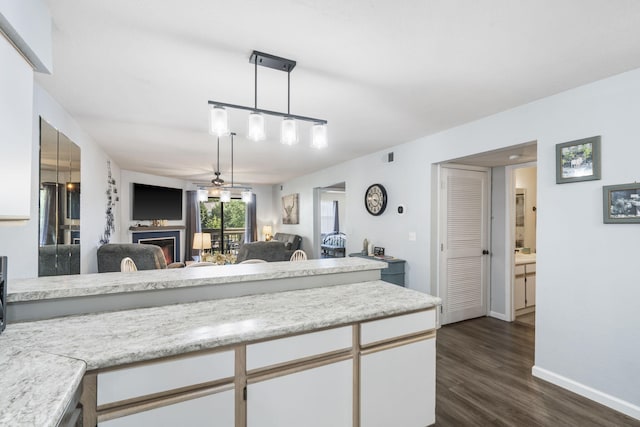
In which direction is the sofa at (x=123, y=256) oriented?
away from the camera

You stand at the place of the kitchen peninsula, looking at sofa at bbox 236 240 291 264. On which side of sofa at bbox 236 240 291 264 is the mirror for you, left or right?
left

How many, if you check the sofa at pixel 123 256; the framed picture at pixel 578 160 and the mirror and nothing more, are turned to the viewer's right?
1

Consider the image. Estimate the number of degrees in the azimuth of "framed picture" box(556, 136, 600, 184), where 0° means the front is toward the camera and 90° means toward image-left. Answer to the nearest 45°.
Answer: approximately 45°

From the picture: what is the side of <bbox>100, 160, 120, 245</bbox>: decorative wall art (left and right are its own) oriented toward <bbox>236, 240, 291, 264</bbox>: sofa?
front

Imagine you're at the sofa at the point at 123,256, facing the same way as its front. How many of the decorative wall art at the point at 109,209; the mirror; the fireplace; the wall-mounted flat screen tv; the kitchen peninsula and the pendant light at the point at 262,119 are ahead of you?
3

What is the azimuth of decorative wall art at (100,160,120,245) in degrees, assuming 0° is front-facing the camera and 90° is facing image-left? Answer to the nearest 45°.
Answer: approximately 315°

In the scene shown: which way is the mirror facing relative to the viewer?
to the viewer's right

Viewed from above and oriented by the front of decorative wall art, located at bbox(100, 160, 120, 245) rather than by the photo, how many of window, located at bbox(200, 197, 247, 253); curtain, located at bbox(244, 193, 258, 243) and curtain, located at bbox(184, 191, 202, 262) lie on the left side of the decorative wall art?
3

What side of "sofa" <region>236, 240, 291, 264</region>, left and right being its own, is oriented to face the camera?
back

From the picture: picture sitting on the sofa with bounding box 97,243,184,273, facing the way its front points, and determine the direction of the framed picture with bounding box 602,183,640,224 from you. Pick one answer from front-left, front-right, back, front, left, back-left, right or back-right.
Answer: back-right

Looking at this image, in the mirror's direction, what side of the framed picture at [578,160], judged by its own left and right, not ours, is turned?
front

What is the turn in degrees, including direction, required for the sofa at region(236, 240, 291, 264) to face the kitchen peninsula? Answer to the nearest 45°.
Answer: approximately 180°
